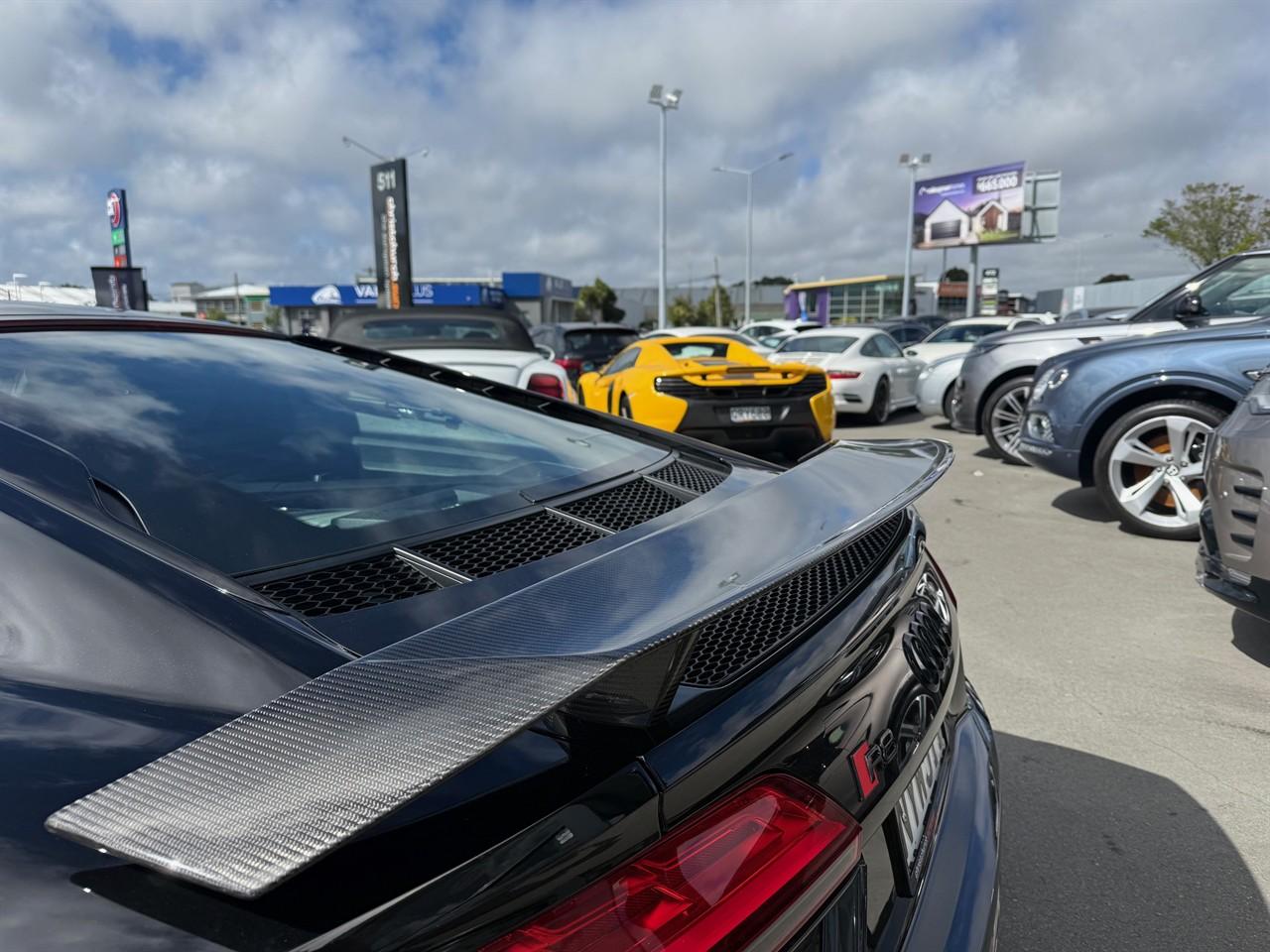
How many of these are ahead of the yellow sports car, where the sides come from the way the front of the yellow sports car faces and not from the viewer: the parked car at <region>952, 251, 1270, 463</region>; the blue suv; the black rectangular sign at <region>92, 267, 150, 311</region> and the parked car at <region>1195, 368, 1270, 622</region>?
1

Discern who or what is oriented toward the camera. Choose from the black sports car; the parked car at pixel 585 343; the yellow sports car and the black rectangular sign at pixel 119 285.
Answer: the black rectangular sign

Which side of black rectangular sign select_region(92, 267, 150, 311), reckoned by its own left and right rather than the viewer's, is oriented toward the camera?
front

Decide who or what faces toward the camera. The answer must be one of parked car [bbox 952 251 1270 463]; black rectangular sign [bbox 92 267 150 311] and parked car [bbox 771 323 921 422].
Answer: the black rectangular sign

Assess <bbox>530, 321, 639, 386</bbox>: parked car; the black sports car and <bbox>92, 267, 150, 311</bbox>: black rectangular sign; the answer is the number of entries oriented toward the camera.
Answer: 1

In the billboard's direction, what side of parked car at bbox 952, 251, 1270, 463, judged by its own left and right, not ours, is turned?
right

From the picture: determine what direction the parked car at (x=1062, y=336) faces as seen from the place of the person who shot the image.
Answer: facing to the left of the viewer

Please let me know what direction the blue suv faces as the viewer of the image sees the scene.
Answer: facing to the left of the viewer

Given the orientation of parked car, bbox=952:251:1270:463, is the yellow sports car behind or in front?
in front

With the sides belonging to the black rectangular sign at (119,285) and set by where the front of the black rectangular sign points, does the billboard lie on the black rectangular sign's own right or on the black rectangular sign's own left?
on the black rectangular sign's own left

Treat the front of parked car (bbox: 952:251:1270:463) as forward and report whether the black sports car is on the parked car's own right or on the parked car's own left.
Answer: on the parked car's own left

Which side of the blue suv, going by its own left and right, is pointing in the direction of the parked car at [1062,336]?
right

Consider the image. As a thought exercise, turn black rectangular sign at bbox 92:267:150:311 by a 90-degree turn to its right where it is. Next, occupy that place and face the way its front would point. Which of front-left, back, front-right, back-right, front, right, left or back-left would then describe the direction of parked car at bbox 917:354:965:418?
back-left

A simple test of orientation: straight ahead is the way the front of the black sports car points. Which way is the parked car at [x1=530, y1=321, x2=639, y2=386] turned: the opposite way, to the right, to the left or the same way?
the same way

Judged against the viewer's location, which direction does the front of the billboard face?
facing the viewer and to the left of the viewer

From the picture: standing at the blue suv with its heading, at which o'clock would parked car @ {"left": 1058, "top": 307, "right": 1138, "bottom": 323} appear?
The parked car is roughly at 3 o'clock from the blue suv.

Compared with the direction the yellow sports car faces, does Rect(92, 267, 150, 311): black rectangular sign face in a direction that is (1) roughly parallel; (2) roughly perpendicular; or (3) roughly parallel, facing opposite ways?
roughly parallel, facing opposite ways

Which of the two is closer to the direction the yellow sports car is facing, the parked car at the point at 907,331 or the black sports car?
the parked car

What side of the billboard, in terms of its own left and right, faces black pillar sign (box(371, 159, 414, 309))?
front
